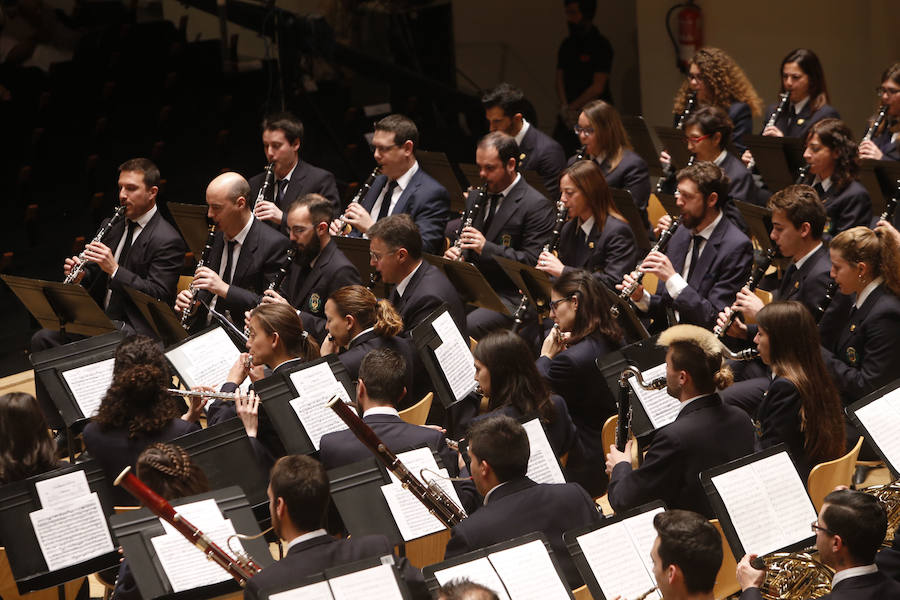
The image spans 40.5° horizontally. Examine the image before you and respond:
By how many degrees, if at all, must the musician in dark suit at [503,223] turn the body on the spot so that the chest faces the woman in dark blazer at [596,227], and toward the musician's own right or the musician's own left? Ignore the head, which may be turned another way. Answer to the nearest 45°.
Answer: approximately 90° to the musician's own left

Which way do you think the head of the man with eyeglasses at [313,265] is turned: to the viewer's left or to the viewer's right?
to the viewer's left

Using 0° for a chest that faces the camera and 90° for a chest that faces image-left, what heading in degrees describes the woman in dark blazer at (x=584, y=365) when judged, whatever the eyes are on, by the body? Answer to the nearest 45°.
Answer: approximately 90°

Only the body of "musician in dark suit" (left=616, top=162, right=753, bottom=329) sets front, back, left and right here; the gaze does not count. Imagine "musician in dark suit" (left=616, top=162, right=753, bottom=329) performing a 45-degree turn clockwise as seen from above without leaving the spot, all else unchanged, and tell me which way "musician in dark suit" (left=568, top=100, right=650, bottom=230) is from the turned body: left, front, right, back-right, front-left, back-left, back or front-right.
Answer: right

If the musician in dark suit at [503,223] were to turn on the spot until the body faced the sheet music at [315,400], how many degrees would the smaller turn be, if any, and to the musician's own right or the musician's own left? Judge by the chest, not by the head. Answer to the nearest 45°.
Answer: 0° — they already face it

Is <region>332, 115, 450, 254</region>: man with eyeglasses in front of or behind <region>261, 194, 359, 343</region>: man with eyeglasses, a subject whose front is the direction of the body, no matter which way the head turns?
behind

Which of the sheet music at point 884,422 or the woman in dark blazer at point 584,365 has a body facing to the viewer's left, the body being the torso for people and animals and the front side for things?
the woman in dark blazer

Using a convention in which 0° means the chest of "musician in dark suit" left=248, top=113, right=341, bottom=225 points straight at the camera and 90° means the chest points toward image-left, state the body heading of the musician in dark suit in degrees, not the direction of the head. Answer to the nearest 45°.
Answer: approximately 45°

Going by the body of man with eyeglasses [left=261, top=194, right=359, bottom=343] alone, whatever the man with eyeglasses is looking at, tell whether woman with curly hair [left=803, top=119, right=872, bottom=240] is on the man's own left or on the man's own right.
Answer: on the man's own left
